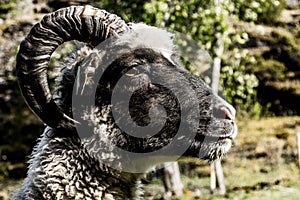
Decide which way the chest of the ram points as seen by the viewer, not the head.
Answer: to the viewer's right

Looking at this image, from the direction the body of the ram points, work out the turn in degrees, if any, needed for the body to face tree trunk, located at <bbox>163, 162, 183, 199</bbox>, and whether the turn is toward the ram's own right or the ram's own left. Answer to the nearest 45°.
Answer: approximately 90° to the ram's own left
